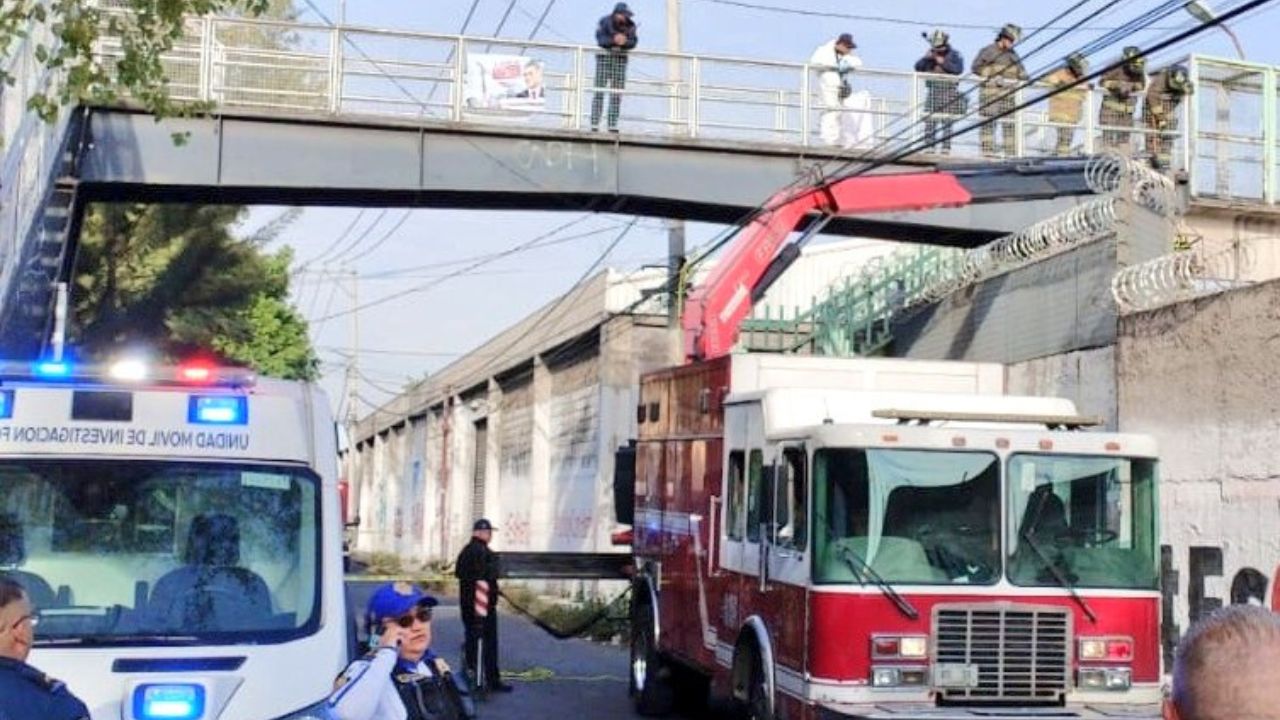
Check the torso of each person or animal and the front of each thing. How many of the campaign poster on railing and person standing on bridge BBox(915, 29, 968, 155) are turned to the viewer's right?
0

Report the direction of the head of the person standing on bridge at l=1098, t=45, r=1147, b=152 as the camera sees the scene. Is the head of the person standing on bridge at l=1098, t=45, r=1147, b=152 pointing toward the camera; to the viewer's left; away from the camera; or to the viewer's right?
toward the camera

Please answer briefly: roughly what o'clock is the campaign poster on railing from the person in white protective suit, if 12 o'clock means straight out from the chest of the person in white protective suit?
The campaign poster on railing is roughly at 4 o'clock from the person in white protective suit.

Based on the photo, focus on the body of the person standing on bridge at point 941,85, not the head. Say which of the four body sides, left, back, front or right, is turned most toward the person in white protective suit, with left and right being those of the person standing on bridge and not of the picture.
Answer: right

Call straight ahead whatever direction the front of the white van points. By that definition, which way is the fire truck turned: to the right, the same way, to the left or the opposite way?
the same way

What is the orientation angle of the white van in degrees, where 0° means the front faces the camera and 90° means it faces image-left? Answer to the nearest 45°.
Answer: approximately 0°

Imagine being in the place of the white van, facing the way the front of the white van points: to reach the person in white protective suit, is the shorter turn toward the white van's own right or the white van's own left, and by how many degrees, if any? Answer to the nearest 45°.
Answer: approximately 135° to the white van's own left

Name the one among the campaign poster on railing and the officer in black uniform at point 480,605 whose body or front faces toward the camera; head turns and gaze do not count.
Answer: the campaign poster on railing

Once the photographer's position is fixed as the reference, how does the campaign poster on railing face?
facing the viewer

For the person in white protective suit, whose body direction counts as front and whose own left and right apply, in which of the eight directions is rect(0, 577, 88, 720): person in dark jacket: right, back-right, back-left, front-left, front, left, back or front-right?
front-right

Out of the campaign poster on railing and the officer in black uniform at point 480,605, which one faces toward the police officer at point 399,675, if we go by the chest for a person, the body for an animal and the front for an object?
the campaign poster on railing

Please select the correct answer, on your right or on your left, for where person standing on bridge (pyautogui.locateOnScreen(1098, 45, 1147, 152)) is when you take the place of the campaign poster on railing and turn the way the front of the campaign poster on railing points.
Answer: on your left

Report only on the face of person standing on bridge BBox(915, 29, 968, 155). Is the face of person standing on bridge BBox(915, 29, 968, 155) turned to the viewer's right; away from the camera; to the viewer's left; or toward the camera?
toward the camera

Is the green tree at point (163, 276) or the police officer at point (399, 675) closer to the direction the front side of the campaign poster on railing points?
the police officer

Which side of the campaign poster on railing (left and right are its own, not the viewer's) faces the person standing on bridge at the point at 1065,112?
left

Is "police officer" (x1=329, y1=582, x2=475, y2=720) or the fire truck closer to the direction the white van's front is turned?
the police officer

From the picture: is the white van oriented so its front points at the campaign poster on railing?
no
